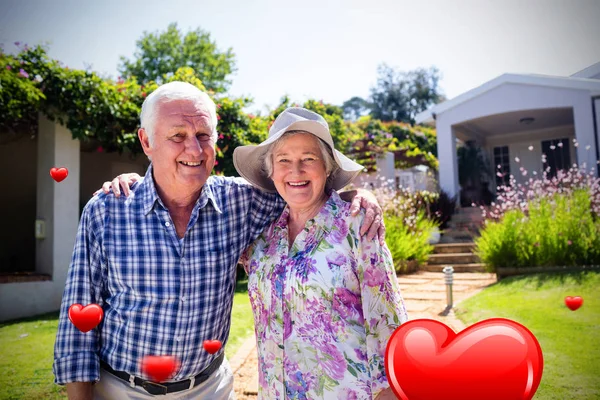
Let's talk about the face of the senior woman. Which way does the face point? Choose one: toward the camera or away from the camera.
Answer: toward the camera

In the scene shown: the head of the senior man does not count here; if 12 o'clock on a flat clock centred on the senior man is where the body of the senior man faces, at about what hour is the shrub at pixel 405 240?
The shrub is roughly at 7 o'clock from the senior man.

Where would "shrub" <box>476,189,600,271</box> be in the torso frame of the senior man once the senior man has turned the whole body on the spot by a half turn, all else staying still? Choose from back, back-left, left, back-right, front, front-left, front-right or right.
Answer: front-right

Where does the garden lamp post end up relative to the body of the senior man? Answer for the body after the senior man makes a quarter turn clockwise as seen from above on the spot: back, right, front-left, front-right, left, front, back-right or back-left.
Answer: back-right

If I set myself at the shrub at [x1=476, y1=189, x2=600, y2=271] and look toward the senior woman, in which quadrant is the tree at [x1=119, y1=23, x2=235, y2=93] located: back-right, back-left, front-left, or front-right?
back-right

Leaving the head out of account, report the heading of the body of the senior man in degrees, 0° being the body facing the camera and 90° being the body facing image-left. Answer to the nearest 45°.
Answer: approximately 0°

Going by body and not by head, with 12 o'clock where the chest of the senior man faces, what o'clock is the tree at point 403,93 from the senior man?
The tree is roughly at 7 o'clock from the senior man.

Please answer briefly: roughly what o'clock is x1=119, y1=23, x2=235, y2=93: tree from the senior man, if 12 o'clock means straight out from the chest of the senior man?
The tree is roughly at 6 o'clock from the senior man.

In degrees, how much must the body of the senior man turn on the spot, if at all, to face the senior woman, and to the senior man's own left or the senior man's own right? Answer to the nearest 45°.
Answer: approximately 90° to the senior man's own left

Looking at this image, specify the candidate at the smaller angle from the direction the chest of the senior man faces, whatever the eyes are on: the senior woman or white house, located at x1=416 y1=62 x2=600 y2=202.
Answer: the senior woman

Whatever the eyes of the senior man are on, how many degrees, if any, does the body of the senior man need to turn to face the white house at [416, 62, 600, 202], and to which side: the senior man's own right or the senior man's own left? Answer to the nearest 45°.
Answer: approximately 135° to the senior man's own left

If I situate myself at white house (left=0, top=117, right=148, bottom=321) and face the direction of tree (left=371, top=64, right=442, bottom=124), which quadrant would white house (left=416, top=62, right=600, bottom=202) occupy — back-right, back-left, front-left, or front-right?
front-right
